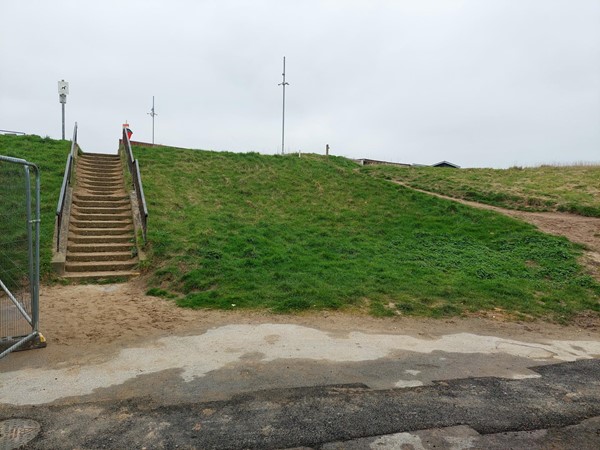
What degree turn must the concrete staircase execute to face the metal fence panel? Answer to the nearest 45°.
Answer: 0° — it already faces it

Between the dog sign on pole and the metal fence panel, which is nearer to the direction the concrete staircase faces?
the metal fence panel

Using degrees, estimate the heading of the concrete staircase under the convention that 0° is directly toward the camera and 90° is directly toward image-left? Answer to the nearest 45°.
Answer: approximately 0°

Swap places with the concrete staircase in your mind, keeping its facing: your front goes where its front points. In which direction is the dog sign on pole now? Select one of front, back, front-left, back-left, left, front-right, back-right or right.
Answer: back
